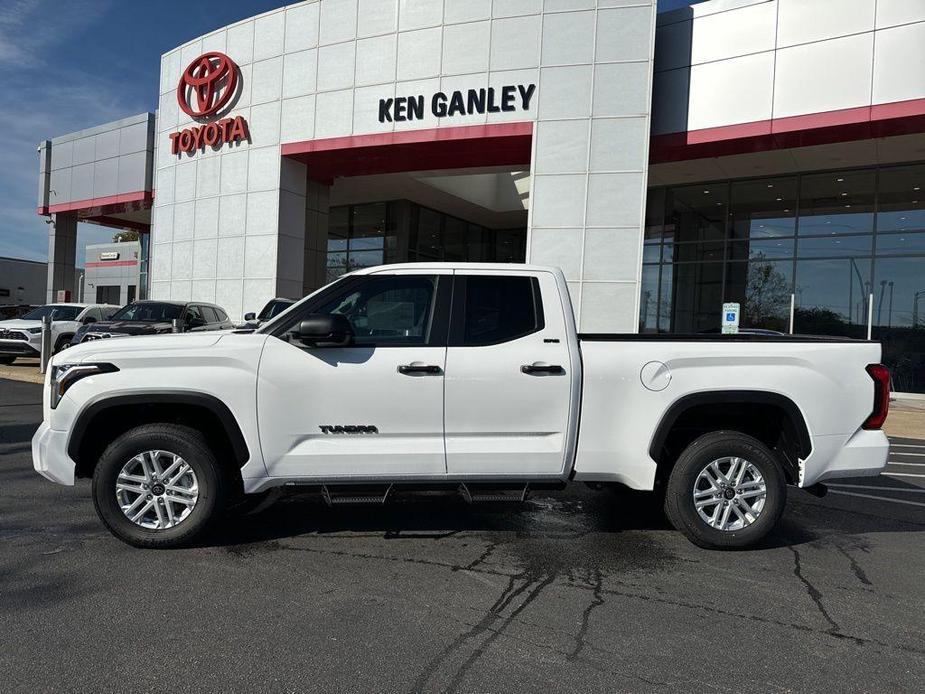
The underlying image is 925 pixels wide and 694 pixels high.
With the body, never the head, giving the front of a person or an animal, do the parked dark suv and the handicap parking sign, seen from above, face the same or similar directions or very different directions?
same or similar directions

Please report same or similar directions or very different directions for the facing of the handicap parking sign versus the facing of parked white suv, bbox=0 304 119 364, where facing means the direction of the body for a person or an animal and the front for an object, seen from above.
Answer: same or similar directions

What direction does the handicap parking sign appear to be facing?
toward the camera

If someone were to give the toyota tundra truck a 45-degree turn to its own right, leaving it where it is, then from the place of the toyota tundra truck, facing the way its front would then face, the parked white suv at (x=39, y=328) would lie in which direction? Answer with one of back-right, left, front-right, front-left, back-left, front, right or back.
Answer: front

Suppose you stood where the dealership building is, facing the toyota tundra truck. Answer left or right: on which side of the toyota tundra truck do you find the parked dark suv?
right

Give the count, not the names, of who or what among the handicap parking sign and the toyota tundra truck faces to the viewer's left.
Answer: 1

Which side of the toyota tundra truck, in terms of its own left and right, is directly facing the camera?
left

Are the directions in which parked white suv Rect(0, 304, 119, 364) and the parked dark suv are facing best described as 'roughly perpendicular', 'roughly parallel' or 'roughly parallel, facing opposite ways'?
roughly parallel

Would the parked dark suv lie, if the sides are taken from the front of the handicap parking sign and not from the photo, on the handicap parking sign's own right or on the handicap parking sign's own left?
on the handicap parking sign's own right

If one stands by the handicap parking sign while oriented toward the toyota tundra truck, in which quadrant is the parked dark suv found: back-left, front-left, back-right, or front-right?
front-right

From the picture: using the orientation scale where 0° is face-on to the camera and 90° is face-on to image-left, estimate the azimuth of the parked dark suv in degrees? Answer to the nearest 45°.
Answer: approximately 45°

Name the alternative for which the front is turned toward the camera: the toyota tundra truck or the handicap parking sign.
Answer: the handicap parking sign
